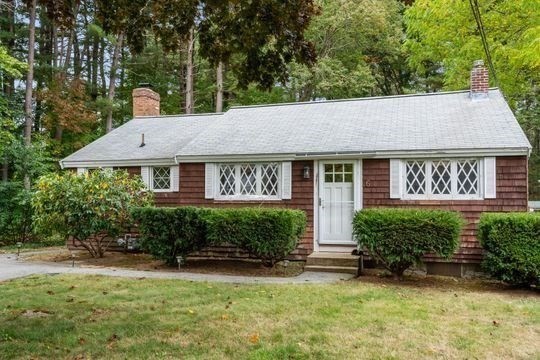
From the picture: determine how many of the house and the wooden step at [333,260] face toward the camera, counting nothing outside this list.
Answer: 2

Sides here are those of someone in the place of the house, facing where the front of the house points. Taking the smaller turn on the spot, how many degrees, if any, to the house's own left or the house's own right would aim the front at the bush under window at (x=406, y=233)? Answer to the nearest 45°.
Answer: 0° — it already faces it

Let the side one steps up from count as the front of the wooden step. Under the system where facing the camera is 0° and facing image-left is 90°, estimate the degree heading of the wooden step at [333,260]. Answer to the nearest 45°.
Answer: approximately 0°

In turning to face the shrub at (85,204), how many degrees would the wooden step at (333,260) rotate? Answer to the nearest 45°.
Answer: approximately 90° to its right

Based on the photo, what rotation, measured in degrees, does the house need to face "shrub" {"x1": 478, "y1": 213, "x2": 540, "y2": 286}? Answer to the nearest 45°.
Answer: approximately 45° to its left

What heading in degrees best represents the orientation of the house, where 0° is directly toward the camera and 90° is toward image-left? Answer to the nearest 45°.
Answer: approximately 0°

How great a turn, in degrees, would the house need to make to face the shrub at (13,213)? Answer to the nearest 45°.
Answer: approximately 90° to its right

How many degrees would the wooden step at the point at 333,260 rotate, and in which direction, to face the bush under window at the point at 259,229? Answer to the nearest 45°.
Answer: approximately 45° to its right

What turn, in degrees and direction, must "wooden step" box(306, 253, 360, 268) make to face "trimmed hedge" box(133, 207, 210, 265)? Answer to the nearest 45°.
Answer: approximately 90° to its right
